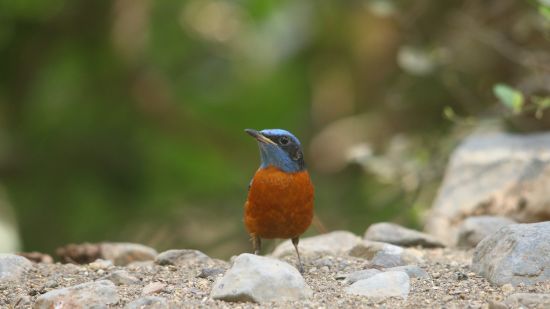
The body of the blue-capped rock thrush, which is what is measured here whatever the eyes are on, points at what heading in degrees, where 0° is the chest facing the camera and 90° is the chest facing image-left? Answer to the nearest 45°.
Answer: approximately 0°

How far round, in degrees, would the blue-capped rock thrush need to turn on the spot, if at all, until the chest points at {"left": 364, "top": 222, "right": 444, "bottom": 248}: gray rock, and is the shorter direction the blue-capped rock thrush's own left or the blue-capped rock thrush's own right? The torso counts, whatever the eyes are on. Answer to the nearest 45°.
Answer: approximately 135° to the blue-capped rock thrush's own left

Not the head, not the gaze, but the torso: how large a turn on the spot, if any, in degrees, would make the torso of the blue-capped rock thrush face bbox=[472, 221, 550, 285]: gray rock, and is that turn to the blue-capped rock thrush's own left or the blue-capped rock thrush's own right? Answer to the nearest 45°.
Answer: approximately 45° to the blue-capped rock thrush's own left

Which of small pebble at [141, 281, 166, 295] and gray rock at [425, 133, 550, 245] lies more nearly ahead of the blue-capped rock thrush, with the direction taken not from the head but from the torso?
the small pebble

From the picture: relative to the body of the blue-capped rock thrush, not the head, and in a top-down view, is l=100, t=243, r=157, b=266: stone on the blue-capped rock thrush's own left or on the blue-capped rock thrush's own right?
on the blue-capped rock thrush's own right

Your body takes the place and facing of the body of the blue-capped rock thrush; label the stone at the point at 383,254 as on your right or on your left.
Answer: on your left

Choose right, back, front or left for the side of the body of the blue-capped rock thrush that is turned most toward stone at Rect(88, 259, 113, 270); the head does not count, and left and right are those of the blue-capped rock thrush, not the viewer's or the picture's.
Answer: right

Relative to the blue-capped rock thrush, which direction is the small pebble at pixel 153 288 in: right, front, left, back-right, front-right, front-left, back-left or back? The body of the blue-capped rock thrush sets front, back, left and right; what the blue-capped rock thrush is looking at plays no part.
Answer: front-right

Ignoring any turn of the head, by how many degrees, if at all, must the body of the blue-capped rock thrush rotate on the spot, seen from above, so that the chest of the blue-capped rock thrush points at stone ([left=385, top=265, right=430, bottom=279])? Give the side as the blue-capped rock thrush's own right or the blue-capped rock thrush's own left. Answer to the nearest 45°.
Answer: approximately 45° to the blue-capped rock thrush's own left

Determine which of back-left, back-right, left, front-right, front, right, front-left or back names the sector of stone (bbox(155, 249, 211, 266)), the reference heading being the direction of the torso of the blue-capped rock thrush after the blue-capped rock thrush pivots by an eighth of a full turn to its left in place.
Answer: back-right

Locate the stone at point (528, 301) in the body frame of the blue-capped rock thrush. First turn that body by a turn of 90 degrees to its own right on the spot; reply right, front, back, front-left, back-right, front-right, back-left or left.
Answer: back-left
